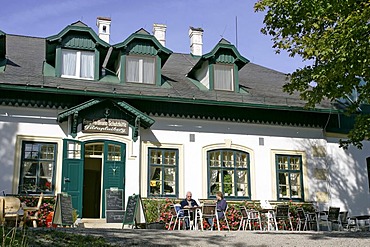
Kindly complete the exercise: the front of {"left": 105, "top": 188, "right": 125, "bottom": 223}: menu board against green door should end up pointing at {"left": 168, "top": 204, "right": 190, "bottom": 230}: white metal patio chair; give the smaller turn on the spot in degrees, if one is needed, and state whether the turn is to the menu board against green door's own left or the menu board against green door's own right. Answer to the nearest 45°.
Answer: approximately 90° to the menu board against green door's own left

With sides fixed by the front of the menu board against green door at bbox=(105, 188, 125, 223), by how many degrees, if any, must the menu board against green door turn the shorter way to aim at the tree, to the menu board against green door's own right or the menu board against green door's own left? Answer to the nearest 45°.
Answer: approximately 45° to the menu board against green door's own left

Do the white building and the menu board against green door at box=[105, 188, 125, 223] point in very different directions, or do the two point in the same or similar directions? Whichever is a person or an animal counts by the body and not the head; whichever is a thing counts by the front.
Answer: same or similar directions

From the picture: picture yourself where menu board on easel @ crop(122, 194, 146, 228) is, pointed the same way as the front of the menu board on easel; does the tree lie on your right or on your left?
on your left

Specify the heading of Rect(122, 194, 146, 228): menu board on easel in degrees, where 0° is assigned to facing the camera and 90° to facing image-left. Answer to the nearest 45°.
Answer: approximately 45°

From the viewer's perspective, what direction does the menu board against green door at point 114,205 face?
toward the camera

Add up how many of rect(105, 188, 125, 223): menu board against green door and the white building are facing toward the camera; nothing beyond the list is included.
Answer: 2

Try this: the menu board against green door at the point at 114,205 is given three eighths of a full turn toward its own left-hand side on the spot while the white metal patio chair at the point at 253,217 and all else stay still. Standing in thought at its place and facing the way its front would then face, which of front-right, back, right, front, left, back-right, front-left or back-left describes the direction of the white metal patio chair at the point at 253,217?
front-right
